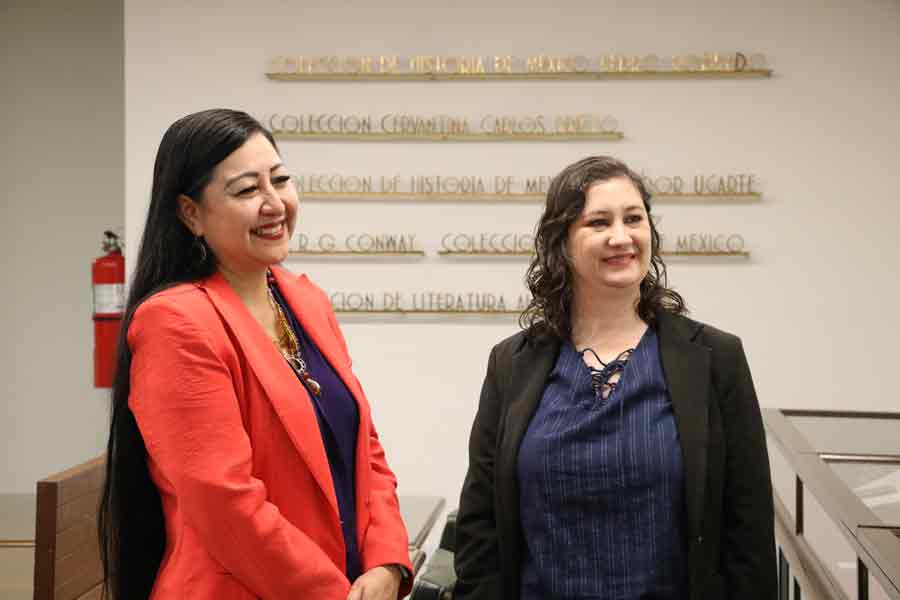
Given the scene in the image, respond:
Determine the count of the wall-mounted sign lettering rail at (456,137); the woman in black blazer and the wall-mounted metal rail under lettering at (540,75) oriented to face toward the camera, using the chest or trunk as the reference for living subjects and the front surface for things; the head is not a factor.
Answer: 3

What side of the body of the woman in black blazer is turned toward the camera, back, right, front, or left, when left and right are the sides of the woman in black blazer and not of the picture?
front

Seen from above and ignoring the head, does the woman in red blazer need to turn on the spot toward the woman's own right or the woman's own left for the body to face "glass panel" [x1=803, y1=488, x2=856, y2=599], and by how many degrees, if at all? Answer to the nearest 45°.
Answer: approximately 45° to the woman's own left

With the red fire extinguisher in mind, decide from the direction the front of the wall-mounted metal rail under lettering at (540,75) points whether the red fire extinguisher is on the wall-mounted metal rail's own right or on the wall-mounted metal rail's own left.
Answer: on the wall-mounted metal rail's own right

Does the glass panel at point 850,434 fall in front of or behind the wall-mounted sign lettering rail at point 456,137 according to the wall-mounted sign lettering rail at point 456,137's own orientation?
in front

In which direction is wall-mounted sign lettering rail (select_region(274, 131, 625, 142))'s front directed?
toward the camera

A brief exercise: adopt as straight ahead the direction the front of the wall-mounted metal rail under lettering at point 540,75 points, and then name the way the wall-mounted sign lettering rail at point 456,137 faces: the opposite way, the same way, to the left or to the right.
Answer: the same way

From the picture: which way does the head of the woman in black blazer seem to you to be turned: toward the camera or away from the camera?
toward the camera

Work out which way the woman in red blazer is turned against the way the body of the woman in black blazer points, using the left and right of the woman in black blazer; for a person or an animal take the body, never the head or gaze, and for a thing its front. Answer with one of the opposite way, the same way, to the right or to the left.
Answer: to the left

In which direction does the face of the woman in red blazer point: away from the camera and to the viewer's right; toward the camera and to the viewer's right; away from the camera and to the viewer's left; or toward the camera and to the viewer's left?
toward the camera and to the viewer's right

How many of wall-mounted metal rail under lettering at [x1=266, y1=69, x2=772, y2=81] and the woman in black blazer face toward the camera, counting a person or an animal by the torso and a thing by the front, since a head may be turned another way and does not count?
2

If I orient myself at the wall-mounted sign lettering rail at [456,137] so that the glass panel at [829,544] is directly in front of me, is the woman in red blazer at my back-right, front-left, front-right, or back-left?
front-right

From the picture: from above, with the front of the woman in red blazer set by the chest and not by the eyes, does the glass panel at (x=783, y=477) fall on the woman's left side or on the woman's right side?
on the woman's left side
